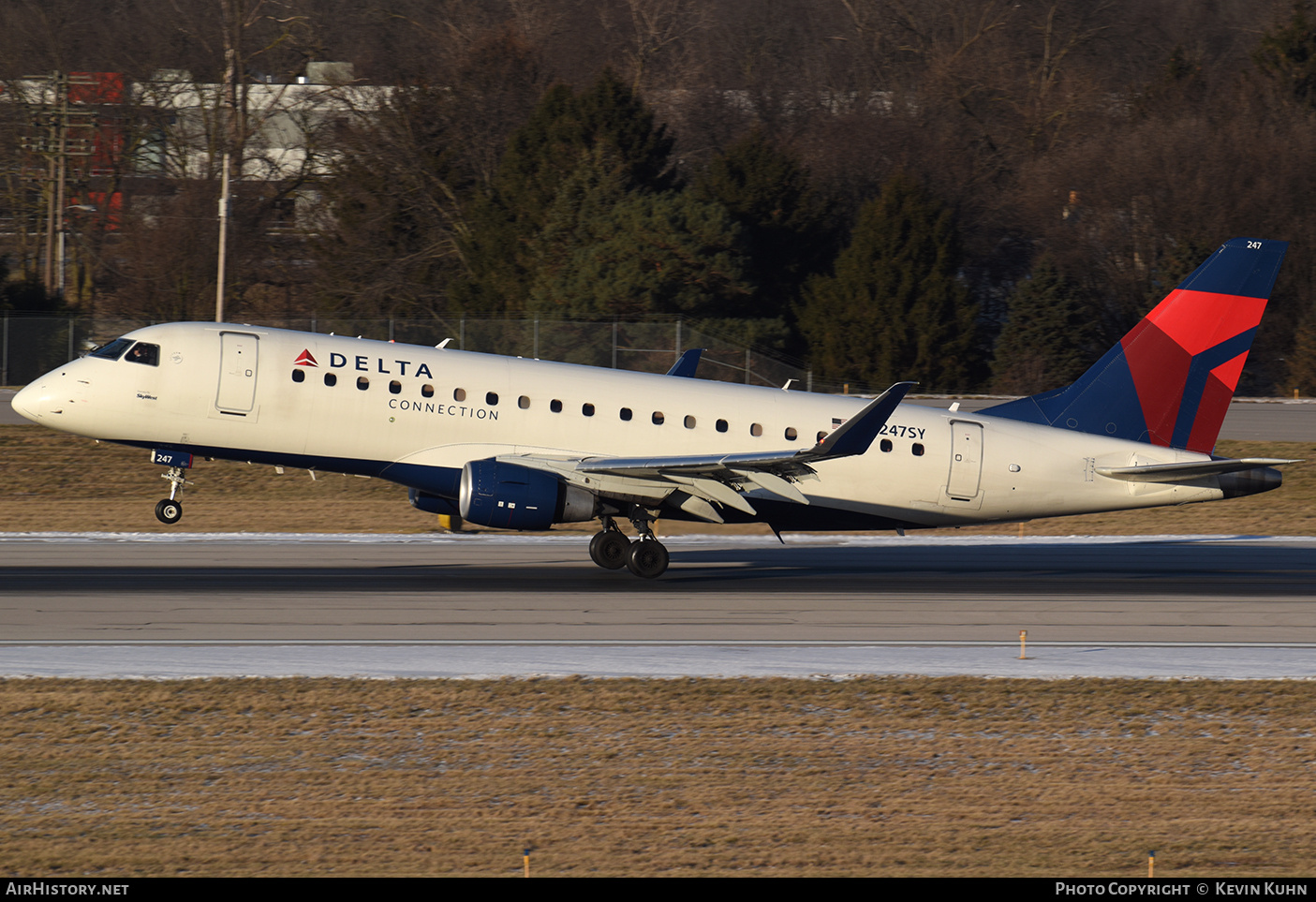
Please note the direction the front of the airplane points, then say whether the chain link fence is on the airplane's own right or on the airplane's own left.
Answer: on the airplane's own right

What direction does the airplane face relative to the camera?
to the viewer's left
